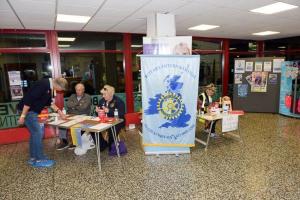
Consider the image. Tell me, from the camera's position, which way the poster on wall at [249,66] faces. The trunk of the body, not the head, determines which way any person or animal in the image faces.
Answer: facing the viewer

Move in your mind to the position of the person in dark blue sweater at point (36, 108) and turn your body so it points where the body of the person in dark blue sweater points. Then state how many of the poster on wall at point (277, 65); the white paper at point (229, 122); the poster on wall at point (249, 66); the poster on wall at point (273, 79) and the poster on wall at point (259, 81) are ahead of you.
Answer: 5

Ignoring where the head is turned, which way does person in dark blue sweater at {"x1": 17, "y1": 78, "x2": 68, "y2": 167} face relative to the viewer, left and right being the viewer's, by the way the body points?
facing to the right of the viewer

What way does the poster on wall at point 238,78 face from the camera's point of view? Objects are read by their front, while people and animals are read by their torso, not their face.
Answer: toward the camera

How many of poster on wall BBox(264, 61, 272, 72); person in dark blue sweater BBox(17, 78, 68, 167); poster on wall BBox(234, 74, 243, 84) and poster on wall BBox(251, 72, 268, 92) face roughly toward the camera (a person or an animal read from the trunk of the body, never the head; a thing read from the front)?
3

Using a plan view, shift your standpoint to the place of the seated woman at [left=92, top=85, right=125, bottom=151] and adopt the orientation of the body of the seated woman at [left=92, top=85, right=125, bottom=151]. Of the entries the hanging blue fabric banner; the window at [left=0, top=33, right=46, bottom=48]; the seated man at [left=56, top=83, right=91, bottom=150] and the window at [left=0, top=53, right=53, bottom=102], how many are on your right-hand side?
3

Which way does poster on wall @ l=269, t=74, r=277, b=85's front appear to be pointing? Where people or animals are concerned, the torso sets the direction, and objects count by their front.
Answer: toward the camera

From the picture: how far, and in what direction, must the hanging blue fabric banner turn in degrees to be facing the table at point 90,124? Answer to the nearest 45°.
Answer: approximately 90° to its right

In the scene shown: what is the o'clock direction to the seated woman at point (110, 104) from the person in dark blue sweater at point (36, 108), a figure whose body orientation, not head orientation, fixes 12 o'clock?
The seated woman is roughly at 12 o'clock from the person in dark blue sweater.

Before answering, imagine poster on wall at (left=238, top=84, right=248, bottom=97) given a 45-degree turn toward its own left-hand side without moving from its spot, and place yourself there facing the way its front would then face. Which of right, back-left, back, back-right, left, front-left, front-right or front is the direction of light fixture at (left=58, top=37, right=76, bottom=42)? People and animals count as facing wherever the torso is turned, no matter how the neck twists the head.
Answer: right

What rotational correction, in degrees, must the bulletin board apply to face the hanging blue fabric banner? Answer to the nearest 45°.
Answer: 0° — it already faces it

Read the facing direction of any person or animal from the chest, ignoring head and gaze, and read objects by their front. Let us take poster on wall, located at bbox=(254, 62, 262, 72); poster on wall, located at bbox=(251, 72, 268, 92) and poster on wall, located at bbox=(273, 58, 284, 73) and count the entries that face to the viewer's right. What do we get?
0

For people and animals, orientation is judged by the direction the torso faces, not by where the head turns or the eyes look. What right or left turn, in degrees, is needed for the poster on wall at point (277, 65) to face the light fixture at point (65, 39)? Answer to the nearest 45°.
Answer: approximately 45° to its right
